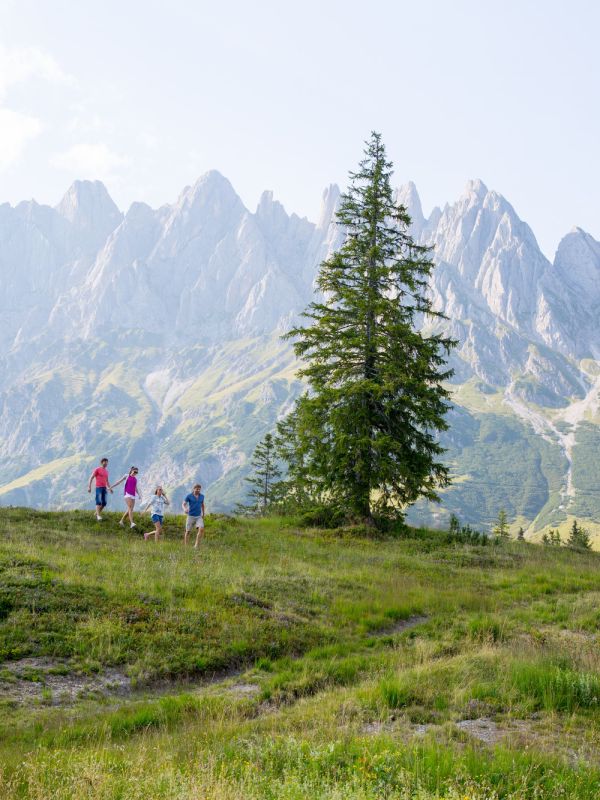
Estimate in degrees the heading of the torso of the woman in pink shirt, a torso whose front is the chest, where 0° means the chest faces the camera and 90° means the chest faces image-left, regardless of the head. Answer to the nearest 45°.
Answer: approximately 315°

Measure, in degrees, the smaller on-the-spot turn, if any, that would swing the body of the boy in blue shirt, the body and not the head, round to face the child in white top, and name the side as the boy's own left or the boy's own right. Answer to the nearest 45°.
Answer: approximately 135° to the boy's own right
